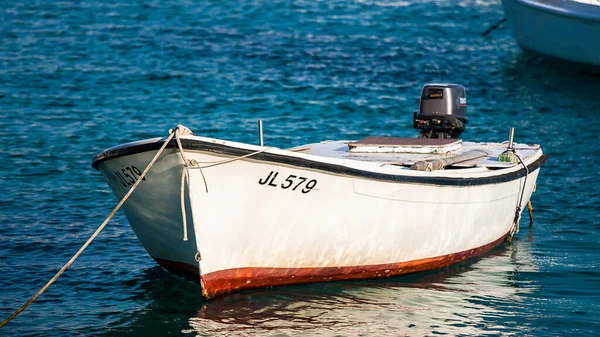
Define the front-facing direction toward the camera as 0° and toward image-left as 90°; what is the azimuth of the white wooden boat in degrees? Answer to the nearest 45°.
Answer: approximately 45°

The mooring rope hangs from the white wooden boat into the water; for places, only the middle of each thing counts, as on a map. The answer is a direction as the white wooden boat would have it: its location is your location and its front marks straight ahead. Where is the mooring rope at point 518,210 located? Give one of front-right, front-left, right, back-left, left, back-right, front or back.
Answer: back
